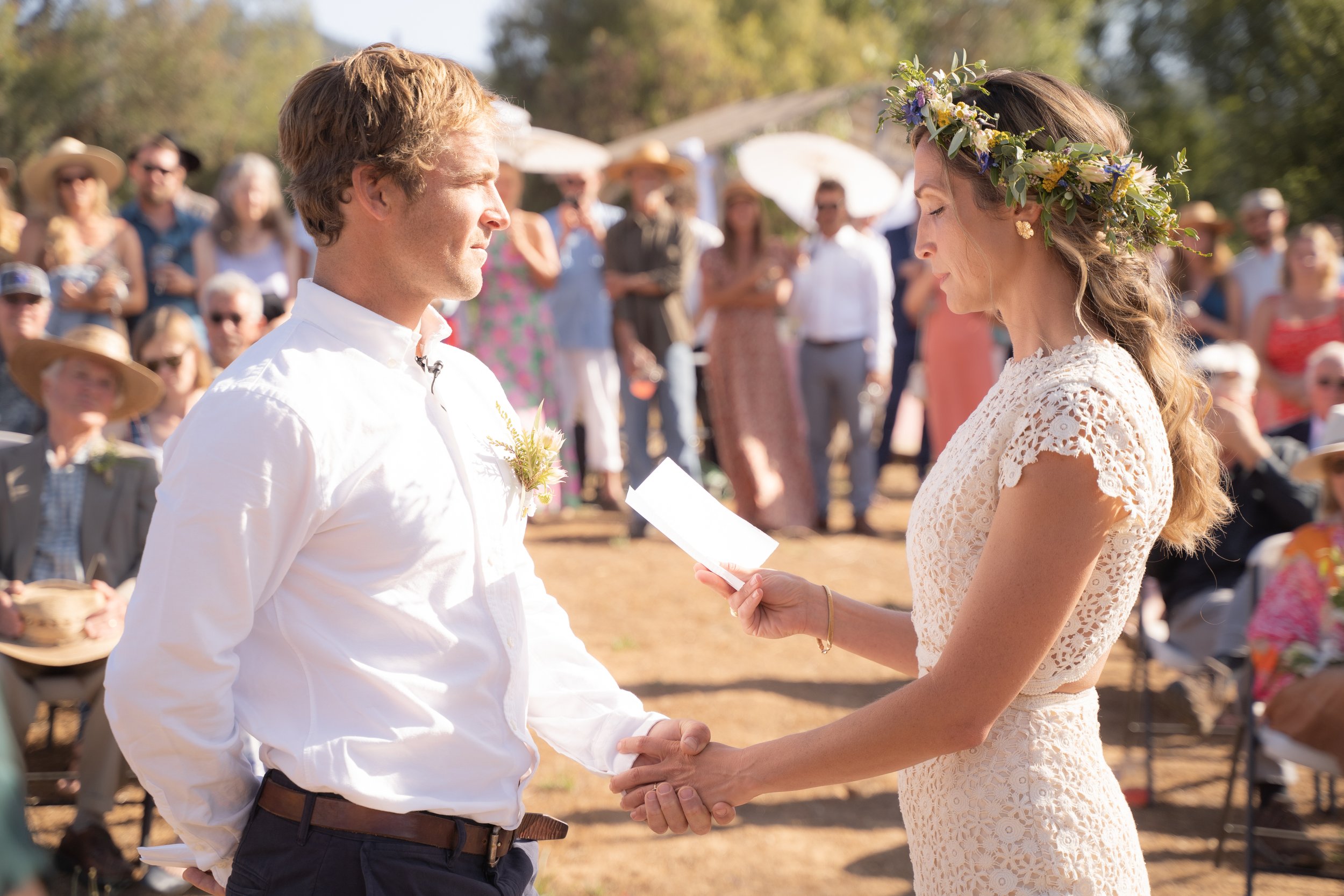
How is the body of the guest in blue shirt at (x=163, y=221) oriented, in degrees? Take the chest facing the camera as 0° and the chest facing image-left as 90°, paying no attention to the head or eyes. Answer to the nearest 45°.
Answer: approximately 0°

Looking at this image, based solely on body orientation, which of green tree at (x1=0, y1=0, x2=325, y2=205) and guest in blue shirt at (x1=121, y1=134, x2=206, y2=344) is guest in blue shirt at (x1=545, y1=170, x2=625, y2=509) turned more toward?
the guest in blue shirt

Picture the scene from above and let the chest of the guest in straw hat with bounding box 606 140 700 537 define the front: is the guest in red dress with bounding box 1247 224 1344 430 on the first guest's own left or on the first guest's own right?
on the first guest's own left

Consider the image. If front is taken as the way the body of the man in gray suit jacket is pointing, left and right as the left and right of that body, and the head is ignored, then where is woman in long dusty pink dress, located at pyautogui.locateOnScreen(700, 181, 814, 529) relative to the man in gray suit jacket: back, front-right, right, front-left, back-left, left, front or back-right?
back-left

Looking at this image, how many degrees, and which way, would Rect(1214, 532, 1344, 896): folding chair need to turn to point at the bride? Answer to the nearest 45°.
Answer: approximately 45° to its right

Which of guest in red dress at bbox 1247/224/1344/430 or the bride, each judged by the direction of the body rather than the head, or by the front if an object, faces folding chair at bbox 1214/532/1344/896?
the guest in red dress

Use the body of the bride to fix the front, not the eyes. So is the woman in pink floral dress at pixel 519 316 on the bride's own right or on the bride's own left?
on the bride's own right
